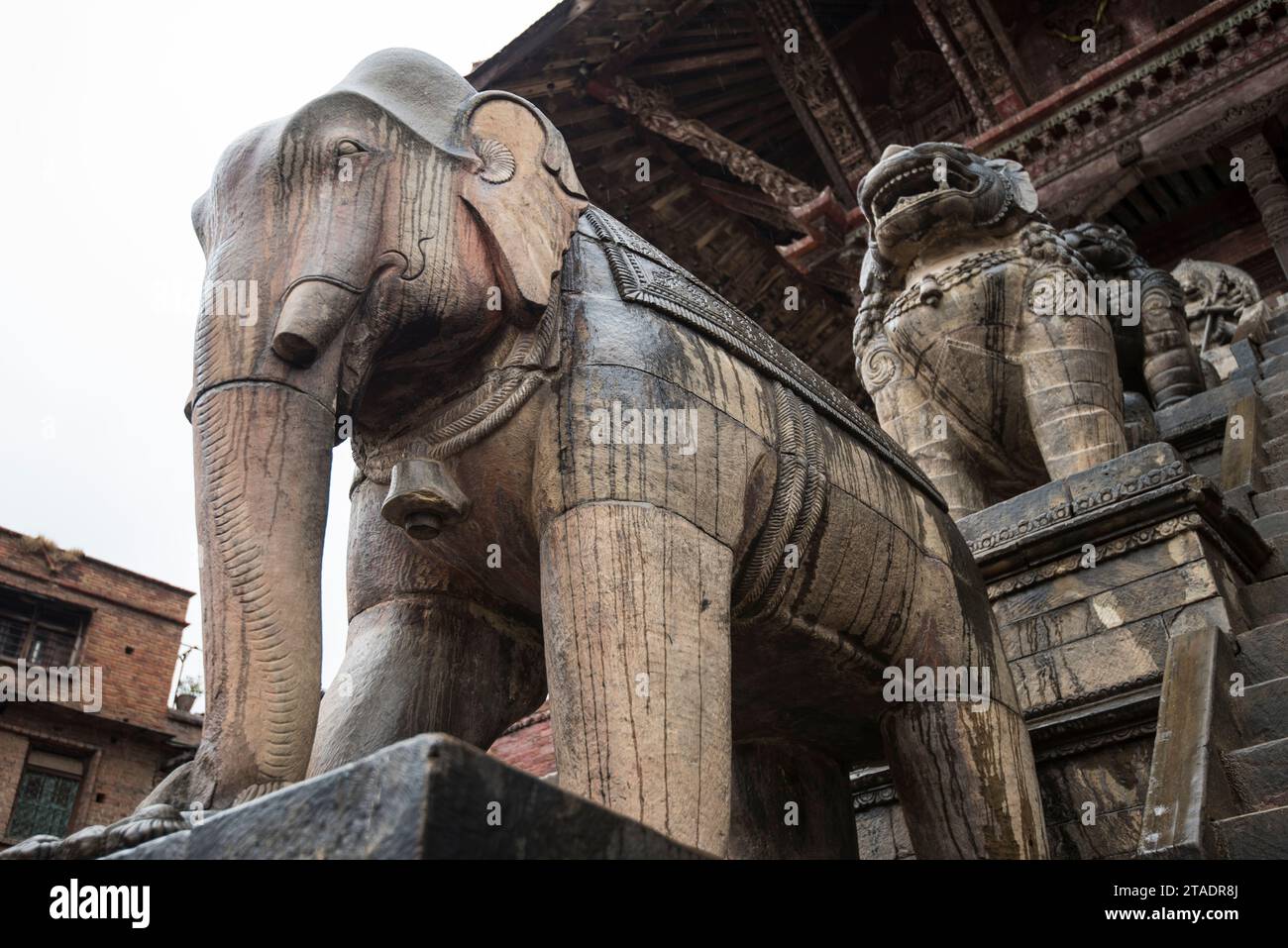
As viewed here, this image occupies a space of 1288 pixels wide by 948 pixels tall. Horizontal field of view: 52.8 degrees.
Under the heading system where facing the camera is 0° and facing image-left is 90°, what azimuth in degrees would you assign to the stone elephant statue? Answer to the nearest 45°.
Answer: approximately 45°

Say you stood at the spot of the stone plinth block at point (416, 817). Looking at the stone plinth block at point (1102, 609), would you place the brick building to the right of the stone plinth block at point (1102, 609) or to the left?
left

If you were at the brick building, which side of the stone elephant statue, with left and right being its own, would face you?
right

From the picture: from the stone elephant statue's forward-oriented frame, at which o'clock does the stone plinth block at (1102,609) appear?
The stone plinth block is roughly at 6 o'clock from the stone elephant statue.
